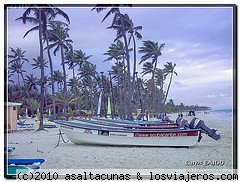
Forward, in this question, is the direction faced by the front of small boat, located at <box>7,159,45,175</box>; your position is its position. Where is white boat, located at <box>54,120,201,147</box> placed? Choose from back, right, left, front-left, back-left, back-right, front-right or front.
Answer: front

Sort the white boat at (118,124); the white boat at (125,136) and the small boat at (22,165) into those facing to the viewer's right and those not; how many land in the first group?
1

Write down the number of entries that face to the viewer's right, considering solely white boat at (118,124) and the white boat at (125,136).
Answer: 0

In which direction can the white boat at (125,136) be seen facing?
to the viewer's left

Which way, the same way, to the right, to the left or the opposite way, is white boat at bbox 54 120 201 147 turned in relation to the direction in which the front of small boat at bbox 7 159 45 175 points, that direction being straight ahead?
the opposite way

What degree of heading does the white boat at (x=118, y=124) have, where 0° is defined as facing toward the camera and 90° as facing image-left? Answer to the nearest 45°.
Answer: approximately 90°

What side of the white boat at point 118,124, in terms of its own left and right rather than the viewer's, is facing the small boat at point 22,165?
left

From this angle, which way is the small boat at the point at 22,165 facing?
to the viewer's right
